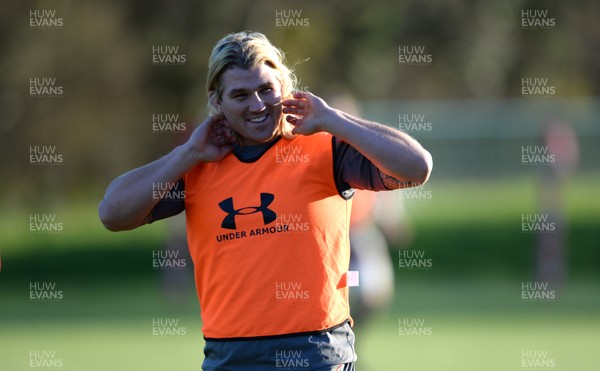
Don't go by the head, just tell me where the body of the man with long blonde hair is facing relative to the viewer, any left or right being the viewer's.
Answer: facing the viewer
